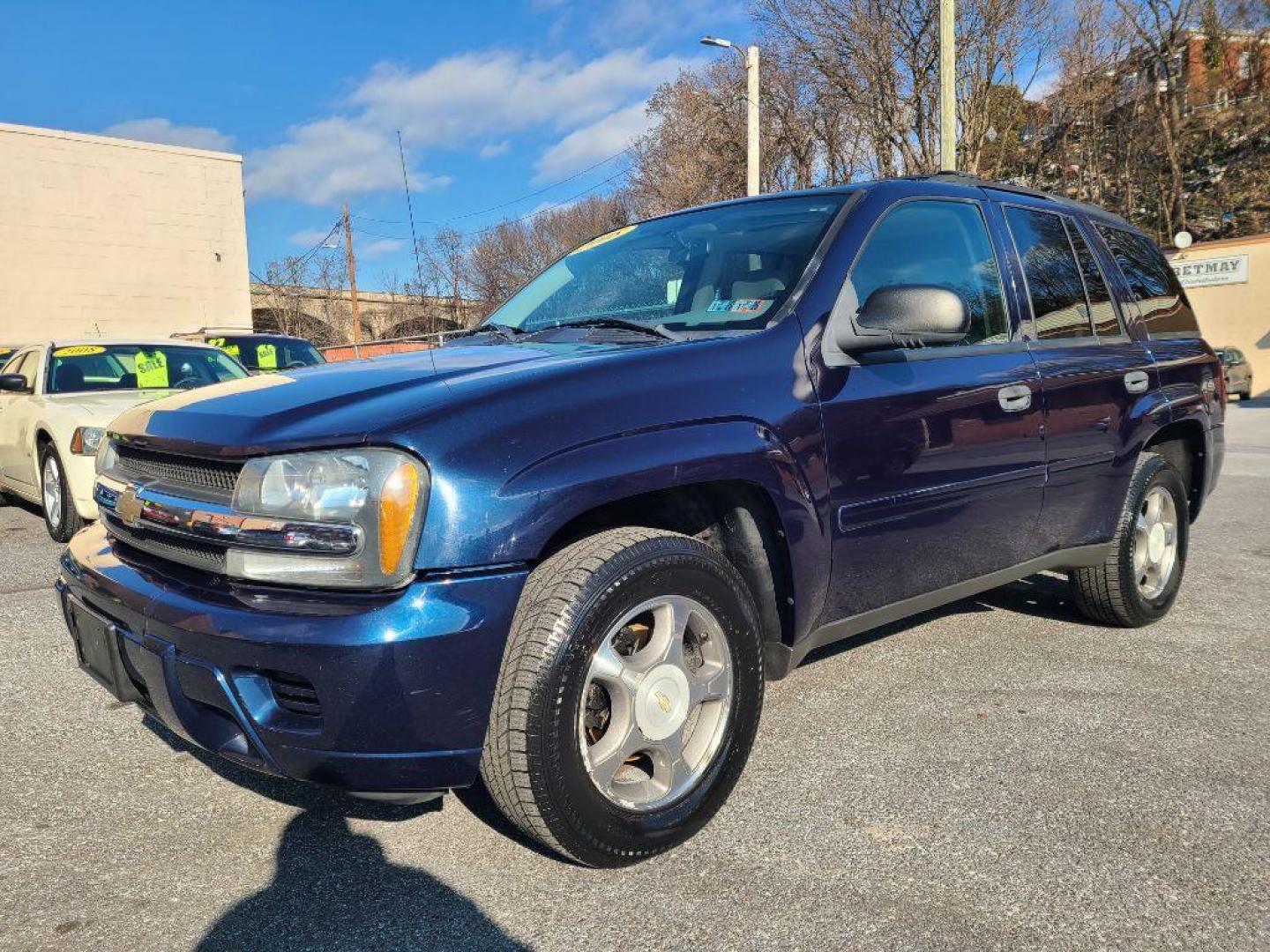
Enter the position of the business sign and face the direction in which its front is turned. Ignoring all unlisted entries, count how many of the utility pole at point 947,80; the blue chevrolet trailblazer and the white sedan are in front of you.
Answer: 3

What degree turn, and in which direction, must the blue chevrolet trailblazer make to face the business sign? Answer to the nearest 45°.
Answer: approximately 180°

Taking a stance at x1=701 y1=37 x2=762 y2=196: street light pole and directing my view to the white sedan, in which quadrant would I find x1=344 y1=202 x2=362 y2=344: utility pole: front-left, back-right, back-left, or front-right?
back-right

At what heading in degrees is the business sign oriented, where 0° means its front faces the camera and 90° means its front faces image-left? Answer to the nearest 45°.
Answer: approximately 0°

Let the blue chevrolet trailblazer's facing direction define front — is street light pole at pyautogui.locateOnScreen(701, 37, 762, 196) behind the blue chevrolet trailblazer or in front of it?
behind

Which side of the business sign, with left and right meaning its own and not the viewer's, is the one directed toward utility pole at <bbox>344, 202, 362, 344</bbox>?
right
